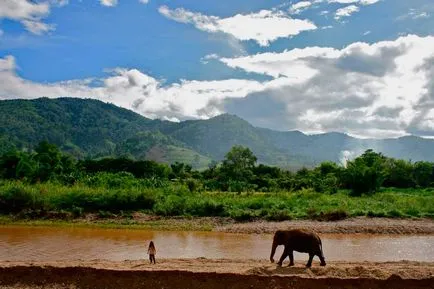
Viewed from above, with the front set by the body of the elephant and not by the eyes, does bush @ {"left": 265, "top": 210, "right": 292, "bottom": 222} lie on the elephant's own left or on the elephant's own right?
on the elephant's own right

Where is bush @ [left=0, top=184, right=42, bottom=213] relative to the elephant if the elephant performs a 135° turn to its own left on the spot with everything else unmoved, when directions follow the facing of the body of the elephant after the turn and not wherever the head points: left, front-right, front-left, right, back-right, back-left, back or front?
back

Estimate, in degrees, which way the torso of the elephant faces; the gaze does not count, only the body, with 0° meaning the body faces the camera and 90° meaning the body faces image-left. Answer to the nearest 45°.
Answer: approximately 90°
